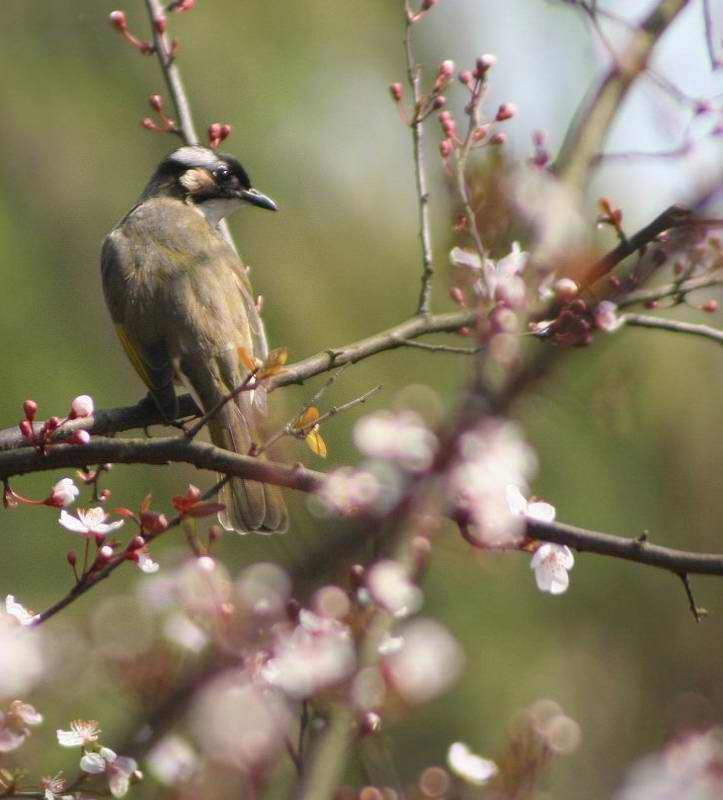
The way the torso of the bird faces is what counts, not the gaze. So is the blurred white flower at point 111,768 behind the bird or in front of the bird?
behind

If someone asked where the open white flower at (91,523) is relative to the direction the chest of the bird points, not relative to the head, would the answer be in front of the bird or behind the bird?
behind

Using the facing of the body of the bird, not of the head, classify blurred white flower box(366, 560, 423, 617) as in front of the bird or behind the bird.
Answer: behind

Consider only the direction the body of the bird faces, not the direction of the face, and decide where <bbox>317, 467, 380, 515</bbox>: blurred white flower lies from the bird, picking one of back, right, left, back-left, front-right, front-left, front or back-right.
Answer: back

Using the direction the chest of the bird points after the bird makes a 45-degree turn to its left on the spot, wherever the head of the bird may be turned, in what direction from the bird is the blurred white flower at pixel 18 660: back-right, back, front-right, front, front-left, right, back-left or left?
back-left

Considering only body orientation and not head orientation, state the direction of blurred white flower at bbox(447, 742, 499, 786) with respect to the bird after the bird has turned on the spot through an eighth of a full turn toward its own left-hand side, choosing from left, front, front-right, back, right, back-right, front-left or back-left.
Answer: back-left

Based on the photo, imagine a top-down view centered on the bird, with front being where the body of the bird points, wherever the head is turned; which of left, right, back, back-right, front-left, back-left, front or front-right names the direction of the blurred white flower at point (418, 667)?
back

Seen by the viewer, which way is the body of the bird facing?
away from the camera

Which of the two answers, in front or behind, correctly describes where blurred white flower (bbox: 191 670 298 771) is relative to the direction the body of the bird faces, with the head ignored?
behind
